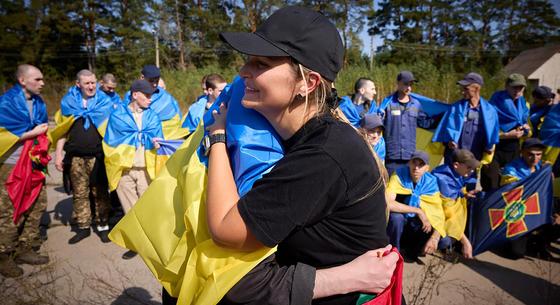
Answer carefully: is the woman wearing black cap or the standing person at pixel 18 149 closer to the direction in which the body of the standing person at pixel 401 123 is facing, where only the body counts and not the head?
the woman wearing black cap

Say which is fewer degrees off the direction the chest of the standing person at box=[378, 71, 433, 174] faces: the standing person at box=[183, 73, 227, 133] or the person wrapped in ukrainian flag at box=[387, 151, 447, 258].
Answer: the person wrapped in ukrainian flag

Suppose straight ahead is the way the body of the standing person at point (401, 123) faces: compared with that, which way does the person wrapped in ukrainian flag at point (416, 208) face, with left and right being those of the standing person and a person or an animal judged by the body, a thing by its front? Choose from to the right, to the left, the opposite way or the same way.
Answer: the same way

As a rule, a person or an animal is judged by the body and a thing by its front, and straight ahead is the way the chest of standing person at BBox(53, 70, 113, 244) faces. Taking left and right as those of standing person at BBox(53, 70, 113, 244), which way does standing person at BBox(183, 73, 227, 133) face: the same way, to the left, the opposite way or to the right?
to the left

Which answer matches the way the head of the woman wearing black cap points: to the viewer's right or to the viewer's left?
to the viewer's left

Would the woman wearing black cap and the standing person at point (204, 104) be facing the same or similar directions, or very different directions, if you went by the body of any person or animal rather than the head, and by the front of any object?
very different directions

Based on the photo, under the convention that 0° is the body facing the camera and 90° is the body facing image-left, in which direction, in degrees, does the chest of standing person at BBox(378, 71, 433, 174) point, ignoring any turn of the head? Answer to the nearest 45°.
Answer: approximately 0°

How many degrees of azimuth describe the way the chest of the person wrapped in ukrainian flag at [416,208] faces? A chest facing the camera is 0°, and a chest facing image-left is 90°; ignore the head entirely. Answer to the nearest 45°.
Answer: approximately 0°

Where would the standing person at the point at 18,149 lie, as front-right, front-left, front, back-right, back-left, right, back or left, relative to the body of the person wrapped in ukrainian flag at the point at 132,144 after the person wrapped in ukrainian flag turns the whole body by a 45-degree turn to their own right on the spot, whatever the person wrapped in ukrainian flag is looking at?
right

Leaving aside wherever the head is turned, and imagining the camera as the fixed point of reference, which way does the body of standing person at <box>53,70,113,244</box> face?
toward the camera

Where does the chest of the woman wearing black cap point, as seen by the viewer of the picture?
to the viewer's left

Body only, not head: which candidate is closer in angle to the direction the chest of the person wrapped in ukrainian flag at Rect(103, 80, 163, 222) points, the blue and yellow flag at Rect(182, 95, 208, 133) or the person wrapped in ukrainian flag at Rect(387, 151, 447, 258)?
the person wrapped in ukrainian flag

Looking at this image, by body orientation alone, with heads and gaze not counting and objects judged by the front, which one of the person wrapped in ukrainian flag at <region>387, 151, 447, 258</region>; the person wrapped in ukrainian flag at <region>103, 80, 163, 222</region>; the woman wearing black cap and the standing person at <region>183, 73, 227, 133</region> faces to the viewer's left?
the woman wearing black cap

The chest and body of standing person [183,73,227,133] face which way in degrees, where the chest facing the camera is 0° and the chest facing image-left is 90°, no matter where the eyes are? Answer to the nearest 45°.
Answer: approximately 270°

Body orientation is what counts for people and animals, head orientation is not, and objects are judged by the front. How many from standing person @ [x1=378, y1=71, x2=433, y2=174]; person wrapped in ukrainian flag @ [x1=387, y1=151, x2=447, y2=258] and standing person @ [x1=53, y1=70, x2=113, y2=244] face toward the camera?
3
